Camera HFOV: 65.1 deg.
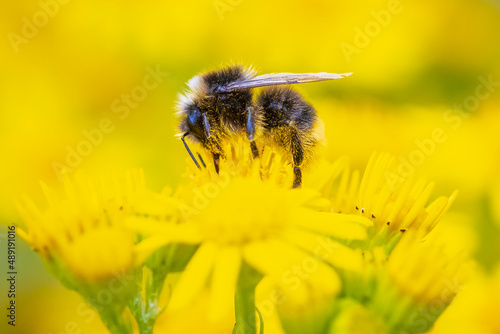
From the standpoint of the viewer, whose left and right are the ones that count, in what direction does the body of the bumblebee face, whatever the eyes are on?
facing to the left of the viewer

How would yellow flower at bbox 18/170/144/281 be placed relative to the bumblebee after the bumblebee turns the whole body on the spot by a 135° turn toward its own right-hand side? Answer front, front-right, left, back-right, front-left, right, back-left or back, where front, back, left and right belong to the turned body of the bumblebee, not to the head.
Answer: back
